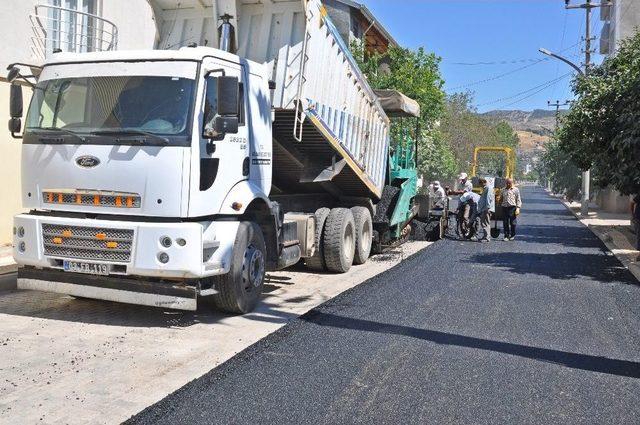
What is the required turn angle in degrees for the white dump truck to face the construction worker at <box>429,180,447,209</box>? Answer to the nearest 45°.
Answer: approximately 180°

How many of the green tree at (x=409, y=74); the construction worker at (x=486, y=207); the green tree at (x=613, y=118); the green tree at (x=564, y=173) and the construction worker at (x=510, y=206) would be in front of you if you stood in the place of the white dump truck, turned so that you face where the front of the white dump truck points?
0

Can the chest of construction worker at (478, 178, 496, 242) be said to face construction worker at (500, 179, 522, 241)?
no

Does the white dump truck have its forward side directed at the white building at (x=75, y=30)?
no

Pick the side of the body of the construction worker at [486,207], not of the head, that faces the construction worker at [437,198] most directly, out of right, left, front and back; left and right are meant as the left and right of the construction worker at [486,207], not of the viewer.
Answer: front

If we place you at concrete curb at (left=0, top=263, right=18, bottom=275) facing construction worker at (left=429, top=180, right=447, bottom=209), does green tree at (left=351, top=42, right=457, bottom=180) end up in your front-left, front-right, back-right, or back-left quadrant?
front-left

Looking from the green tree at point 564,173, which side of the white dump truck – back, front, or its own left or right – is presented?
back

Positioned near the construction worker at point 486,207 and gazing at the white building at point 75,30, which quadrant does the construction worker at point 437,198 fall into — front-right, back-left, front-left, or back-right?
front-right

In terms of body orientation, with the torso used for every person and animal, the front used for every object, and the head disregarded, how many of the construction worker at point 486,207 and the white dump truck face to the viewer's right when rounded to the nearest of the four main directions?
0

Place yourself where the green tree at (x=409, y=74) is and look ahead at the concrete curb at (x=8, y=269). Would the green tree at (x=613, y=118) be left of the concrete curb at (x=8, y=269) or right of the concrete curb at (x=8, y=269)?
left

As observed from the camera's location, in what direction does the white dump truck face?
facing the viewer and to the left of the viewer

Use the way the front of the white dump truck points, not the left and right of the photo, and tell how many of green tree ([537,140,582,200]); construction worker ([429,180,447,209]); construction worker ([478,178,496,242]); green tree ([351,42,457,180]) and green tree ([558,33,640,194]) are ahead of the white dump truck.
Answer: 0
